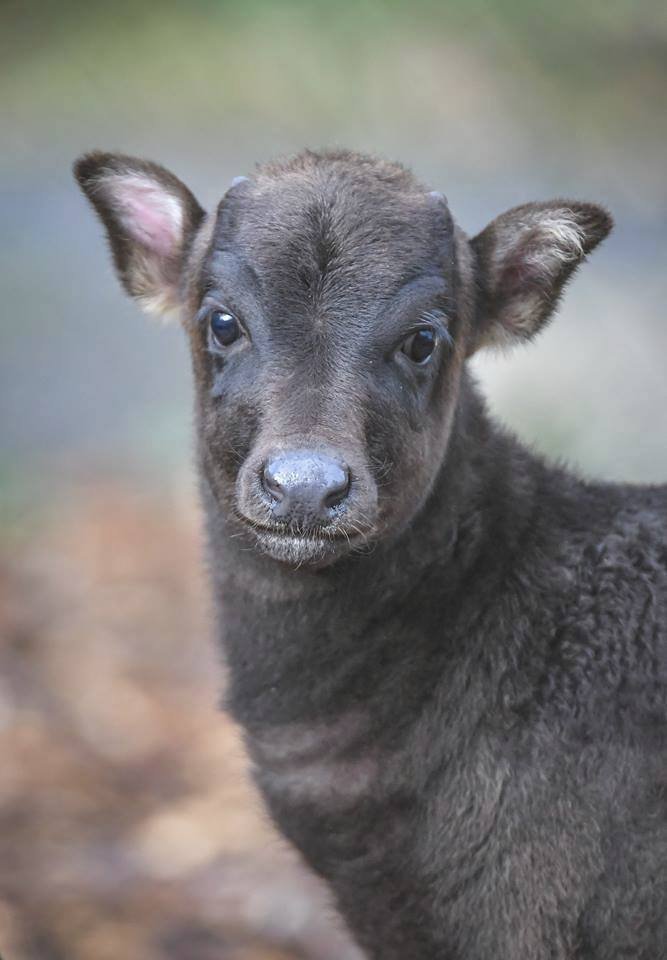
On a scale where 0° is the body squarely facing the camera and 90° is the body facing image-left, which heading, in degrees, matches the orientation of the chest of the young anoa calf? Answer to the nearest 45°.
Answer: approximately 45°
